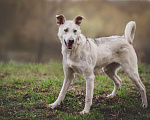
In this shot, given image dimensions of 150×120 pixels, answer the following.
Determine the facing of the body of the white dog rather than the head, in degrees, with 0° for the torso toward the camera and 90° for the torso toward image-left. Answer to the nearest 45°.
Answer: approximately 45°
